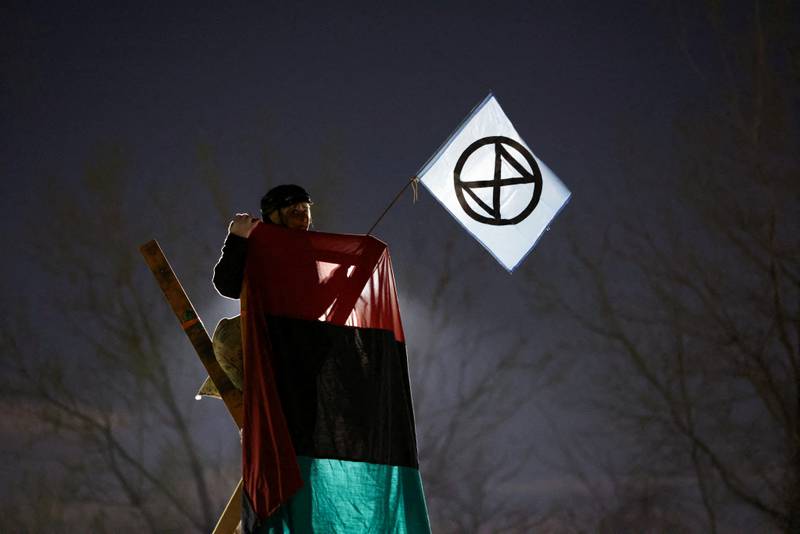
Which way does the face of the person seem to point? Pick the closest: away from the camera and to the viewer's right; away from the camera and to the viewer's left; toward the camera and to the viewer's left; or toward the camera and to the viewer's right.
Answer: toward the camera and to the viewer's right

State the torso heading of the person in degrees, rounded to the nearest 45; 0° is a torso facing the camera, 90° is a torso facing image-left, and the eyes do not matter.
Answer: approximately 315°

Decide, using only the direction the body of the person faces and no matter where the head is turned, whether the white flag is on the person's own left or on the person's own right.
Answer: on the person's own left
